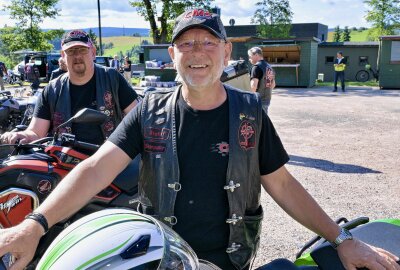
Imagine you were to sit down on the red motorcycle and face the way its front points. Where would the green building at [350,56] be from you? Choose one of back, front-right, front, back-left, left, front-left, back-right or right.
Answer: back

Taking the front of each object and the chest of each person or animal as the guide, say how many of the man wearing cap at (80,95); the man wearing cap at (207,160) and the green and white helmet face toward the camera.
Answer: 2

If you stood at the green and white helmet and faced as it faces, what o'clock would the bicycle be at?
The bicycle is roughly at 10 o'clock from the green and white helmet.

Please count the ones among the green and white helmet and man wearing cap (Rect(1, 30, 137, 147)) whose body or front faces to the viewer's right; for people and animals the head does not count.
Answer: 1

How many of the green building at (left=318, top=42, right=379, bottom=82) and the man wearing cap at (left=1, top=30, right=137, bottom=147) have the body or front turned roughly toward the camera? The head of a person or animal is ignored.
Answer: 2

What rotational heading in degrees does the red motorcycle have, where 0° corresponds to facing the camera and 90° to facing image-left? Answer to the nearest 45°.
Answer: approximately 45°

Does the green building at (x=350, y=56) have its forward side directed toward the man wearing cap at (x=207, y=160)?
yes

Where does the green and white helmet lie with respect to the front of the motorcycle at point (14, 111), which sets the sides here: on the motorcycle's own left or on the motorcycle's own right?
on the motorcycle's own left

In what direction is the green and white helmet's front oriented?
to the viewer's right
